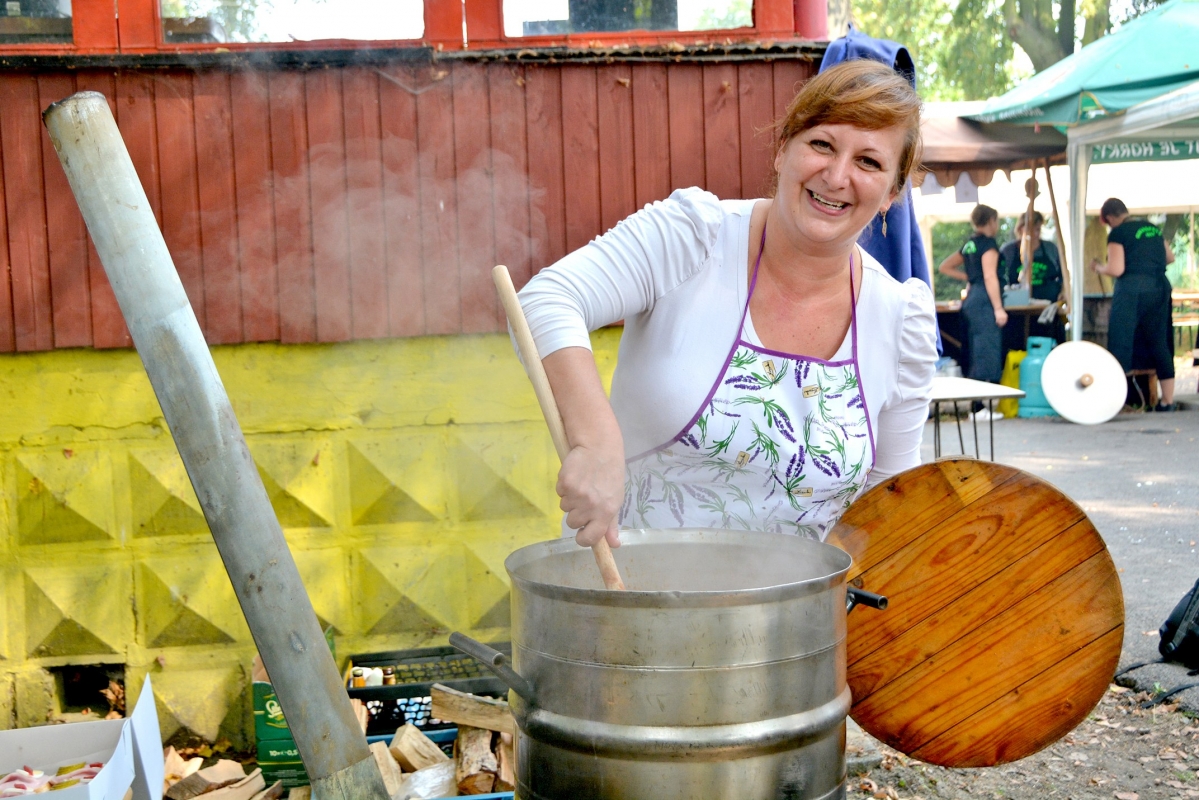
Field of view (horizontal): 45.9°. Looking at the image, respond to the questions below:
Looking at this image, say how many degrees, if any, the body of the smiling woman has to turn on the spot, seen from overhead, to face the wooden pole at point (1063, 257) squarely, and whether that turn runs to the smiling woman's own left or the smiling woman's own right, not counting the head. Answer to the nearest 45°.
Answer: approximately 180°

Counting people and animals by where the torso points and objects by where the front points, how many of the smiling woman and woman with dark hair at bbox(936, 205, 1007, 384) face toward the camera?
1

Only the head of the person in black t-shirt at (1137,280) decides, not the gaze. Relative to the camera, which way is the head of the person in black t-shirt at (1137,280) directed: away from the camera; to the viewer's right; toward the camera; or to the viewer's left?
to the viewer's left

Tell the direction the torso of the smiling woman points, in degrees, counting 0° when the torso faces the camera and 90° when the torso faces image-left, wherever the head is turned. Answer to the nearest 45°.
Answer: approximately 0°

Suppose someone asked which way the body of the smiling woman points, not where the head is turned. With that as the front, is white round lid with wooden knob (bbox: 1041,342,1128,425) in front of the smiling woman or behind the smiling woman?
behind
